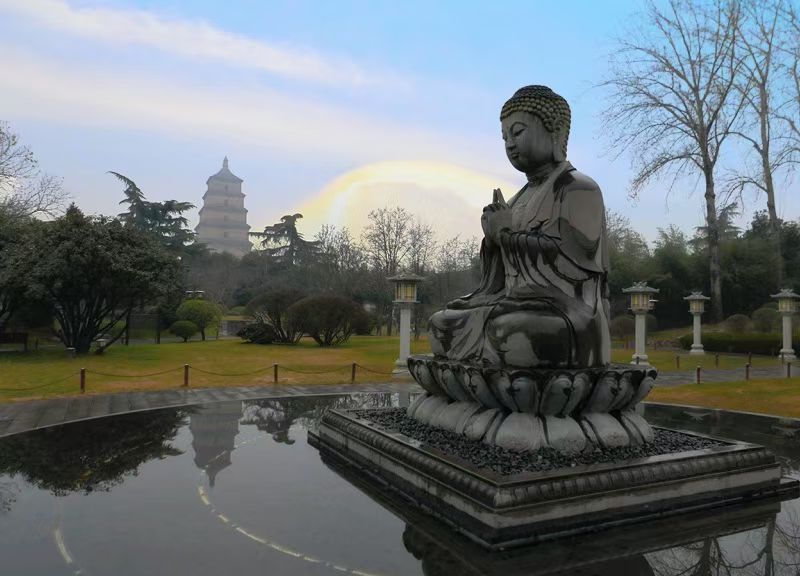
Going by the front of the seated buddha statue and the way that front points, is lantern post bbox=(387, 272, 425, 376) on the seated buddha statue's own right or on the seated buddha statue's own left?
on the seated buddha statue's own right

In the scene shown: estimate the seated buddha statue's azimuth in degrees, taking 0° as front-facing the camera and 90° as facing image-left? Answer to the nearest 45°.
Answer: approximately 45°

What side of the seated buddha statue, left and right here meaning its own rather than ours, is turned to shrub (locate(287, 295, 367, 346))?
right

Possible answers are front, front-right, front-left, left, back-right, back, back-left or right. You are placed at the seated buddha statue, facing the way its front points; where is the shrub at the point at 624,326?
back-right

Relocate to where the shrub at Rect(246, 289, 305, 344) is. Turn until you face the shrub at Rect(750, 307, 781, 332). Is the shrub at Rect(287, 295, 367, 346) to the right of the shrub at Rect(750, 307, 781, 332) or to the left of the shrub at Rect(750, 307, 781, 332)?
right

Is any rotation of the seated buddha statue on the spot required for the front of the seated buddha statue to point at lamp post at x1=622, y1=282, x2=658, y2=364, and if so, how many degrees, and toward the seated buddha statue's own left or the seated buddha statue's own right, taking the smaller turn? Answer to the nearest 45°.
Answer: approximately 135° to the seated buddha statue's own right

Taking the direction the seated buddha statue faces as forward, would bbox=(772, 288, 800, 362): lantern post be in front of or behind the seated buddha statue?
behind

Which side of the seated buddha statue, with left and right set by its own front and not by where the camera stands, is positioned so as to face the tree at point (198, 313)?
right
